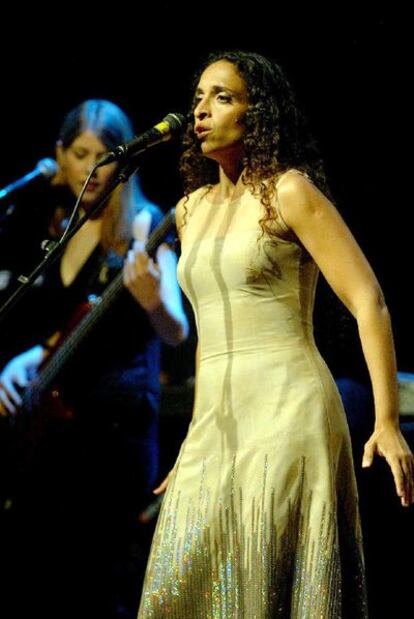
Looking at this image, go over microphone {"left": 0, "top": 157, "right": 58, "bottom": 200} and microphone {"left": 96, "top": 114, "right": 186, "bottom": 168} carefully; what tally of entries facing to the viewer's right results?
2

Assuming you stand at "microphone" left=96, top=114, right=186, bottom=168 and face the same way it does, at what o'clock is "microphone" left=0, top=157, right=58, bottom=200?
"microphone" left=0, top=157, right=58, bottom=200 is roughly at 8 o'clock from "microphone" left=96, top=114, right=186, bottom=168.

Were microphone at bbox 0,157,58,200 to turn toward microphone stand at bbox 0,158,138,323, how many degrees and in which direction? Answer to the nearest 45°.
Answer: approximately 90° to its right

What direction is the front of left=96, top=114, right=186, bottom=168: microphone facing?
to the viewer's right

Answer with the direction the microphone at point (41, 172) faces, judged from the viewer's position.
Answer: facing to the right of the viewer
